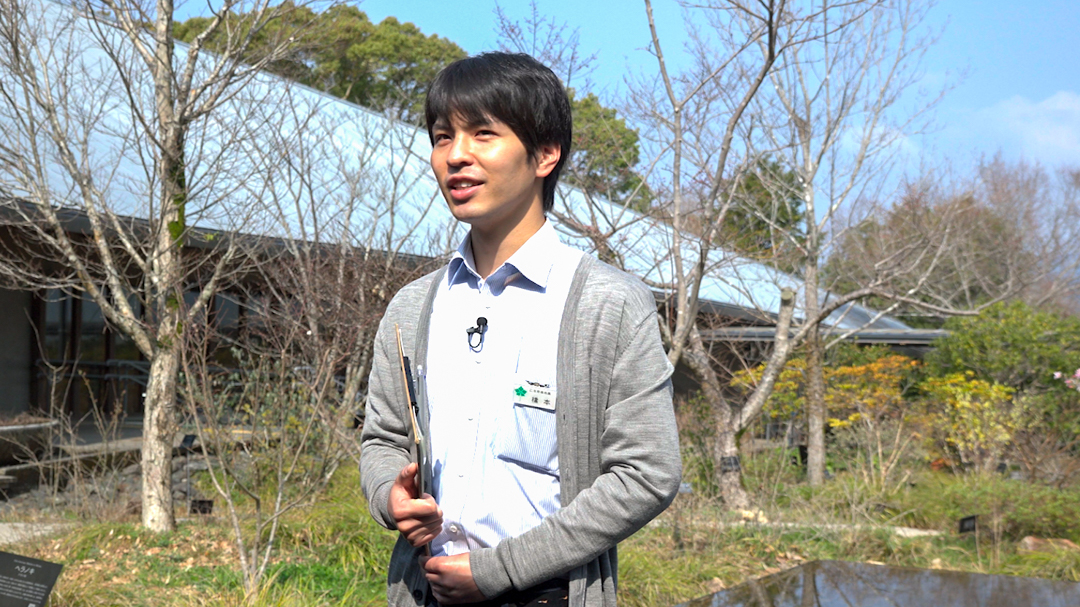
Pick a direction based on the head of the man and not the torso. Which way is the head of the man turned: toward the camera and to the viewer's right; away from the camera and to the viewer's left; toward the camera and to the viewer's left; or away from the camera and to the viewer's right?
toward the camera and to the viewer's left

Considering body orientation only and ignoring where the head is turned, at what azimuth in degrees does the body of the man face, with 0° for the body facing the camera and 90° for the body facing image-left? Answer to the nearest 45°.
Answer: approximately 45°

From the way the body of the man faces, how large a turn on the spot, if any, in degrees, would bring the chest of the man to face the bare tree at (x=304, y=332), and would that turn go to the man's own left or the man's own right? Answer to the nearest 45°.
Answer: approximately 135° to the man's own right

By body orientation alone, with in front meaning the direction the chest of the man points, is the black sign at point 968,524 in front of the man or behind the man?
behind

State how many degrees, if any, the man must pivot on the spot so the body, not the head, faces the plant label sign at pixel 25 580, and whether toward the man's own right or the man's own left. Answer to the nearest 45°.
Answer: approximately 90° to the man's own right
